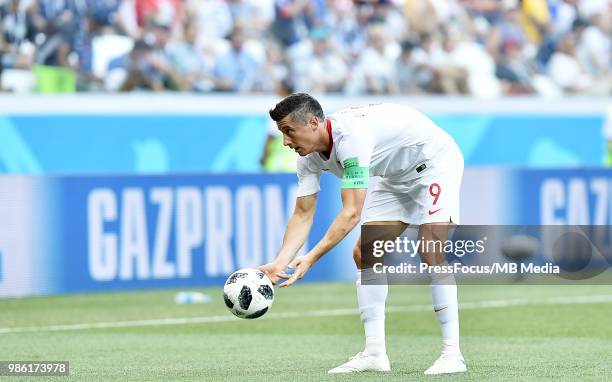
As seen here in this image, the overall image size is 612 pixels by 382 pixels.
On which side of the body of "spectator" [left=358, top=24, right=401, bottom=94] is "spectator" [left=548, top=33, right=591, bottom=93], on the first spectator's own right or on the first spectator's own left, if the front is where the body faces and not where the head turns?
on the first spectator's own left

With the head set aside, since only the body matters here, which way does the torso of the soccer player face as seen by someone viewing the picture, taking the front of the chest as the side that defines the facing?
to the viewer's left

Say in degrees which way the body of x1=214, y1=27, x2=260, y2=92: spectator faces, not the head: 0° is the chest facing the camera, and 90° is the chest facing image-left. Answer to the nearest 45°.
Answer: approximately 0°

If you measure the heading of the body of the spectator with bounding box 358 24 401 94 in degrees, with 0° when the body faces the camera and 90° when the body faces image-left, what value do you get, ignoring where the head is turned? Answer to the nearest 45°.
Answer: approximately 0°

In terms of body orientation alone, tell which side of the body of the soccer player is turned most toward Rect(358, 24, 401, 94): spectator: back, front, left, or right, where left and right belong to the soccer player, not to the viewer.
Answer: right

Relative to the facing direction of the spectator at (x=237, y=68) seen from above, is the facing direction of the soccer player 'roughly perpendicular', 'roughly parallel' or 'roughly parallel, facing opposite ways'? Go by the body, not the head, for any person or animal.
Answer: roughly perpendicular

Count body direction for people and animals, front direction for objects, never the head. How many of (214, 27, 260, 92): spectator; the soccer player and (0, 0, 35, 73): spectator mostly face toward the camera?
2

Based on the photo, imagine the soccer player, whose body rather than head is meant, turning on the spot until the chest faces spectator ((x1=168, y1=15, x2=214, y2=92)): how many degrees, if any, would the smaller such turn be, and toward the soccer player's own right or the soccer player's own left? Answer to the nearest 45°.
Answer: approximately 90° to the soccer player's own right

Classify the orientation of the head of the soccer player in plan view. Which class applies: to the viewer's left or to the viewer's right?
to the viewer's left

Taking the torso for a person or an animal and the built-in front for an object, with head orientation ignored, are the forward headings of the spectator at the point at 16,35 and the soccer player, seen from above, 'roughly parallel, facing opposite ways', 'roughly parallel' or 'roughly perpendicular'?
roughly perpendicular
